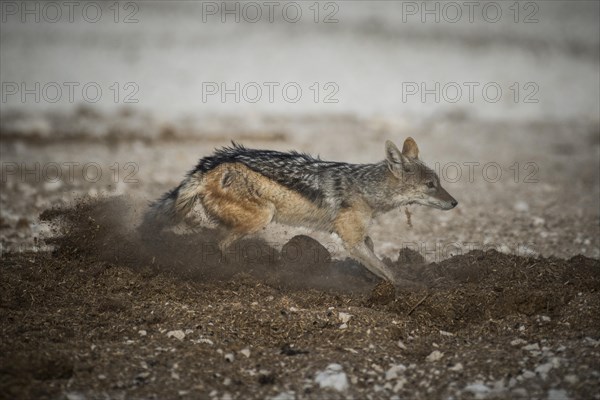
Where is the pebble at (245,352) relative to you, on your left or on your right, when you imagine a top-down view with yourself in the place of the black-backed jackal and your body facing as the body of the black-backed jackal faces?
on your right

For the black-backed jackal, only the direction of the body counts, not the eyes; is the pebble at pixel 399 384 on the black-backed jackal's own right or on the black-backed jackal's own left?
on the black-backed jackal's own right

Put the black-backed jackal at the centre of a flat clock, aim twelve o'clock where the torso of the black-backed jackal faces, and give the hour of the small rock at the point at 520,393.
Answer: The small rock is roughly at 2 o'clock from the black-backed jackal.

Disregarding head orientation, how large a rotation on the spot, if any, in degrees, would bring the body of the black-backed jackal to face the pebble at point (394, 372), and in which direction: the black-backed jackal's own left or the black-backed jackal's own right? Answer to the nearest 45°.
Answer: approximately 90° to the black-backed jackal's own right

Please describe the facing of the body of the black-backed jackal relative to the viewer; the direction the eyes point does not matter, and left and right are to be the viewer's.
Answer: facing to the right of the viewer

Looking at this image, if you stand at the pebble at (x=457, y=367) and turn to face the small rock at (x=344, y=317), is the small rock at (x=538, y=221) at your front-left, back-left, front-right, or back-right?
front-right

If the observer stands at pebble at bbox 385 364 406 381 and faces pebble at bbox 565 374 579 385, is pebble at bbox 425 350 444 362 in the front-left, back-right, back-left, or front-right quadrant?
front-left

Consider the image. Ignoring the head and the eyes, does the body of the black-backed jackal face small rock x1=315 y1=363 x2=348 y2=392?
no

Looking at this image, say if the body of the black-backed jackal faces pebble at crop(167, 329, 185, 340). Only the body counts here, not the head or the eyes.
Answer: no

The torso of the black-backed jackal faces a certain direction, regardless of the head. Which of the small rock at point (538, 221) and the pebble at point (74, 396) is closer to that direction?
the small rock

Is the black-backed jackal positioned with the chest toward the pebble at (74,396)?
no

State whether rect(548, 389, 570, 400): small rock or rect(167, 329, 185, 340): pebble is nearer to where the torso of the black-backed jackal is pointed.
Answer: the small rock

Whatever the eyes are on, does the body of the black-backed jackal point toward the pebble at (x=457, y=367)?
no

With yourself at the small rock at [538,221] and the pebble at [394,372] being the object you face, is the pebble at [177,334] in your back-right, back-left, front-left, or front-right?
front-right
